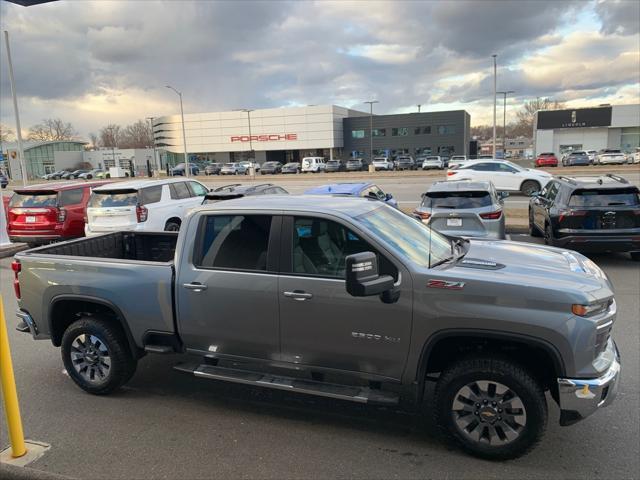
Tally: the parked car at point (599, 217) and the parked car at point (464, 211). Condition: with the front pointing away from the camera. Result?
2

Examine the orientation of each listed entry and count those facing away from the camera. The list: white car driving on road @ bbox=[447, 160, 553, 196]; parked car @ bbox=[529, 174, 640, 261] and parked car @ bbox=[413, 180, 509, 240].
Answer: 2

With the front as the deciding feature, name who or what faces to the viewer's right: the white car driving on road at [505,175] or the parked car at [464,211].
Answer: the white car driving on road at [505,175]

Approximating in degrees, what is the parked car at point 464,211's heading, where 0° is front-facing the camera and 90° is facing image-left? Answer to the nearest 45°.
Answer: approximately 180°

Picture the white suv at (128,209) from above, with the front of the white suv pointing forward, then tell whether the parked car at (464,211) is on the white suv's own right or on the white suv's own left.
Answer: on the white suv's own right

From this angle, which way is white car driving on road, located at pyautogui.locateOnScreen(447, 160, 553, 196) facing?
to the viewer's right

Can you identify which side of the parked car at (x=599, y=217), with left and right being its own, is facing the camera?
back

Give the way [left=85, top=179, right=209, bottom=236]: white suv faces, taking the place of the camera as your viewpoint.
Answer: facing away from the viewer and to the right of the viewer

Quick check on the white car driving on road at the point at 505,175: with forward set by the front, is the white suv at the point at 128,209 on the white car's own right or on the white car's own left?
on the white car's own right

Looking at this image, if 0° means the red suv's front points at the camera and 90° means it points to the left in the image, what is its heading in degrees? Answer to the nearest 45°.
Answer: approximately 225°

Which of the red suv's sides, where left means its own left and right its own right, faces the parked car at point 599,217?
right

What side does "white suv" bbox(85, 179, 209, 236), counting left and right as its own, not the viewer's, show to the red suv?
left

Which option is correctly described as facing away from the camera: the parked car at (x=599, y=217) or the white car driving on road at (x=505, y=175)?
the parked car at (x=599, y=217)
